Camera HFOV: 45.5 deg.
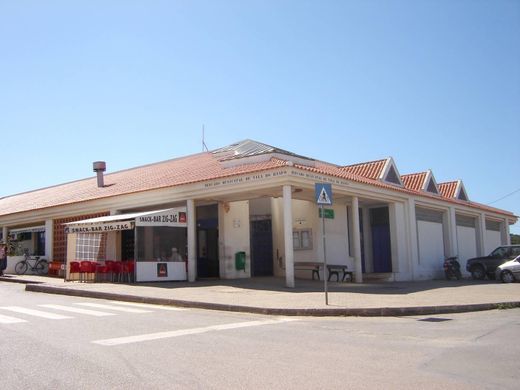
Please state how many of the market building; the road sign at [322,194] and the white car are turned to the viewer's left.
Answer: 1

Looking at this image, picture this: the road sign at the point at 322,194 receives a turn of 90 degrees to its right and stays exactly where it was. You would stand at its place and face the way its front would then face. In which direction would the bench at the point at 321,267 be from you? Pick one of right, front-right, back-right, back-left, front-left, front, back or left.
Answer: right

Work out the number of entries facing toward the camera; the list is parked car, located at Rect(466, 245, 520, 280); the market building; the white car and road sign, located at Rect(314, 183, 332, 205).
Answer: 2

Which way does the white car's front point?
to the viewer's left

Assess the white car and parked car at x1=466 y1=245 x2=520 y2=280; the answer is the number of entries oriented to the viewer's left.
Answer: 2

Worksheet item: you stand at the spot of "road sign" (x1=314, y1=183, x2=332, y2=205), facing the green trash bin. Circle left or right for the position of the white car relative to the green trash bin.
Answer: right

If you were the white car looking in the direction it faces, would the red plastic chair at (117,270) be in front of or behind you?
in front

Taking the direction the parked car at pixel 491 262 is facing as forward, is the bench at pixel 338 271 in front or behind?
in front

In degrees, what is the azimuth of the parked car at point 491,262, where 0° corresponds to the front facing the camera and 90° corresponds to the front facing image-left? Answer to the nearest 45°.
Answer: approximately 90°

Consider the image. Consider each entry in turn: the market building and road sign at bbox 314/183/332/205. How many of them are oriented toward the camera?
2

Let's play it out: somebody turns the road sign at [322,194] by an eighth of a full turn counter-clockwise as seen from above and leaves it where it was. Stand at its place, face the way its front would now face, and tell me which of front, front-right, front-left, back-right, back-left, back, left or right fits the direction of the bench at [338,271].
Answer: back-left

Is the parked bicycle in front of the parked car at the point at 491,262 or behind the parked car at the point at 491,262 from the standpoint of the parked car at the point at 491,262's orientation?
in front

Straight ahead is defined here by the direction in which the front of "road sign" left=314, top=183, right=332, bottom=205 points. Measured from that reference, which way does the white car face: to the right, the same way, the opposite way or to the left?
to the right

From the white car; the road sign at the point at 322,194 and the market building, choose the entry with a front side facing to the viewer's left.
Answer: the white car
